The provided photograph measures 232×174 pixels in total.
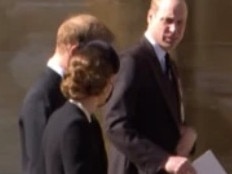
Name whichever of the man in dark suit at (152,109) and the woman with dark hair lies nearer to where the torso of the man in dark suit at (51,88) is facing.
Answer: the man in dark suit

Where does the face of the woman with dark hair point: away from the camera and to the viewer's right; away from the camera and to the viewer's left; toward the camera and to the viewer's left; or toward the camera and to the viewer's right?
away from the camera and to the viewer's right

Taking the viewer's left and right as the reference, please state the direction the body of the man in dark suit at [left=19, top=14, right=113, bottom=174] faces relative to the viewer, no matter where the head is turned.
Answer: facing to the right of the viewer

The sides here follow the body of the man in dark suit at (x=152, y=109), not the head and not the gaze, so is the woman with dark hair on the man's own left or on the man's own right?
on the man's own right
